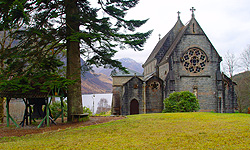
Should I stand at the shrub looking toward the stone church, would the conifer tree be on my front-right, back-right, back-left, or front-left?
back-left

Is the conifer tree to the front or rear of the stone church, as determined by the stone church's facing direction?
to the front

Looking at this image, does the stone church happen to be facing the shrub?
yes

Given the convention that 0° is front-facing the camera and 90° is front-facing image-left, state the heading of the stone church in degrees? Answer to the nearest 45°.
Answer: approximately 0°
